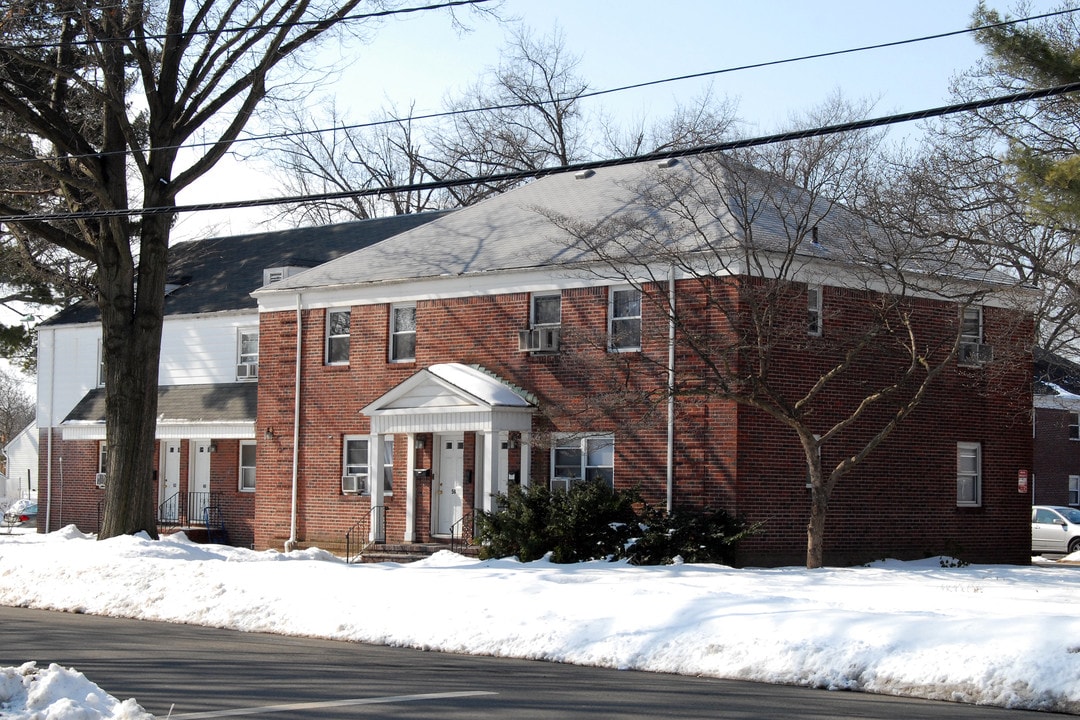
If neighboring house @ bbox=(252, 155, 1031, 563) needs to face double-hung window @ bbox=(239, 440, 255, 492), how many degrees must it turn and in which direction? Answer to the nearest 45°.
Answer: approximately 90° to its right

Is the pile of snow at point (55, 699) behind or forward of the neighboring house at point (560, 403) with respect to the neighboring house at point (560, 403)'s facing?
forward

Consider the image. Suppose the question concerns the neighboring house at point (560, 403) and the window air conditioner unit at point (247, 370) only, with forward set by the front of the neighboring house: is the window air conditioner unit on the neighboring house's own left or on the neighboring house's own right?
on the neighboring house's own right

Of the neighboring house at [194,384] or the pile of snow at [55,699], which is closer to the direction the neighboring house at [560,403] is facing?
the pile of snow

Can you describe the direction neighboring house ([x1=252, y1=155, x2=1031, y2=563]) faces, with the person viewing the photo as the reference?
facing the viewer and to the left of the viewer

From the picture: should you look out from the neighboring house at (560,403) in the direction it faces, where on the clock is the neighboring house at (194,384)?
the neighboring house at (194,384) is roughly at 3 o'clock from the neighboring house at (560,403).
